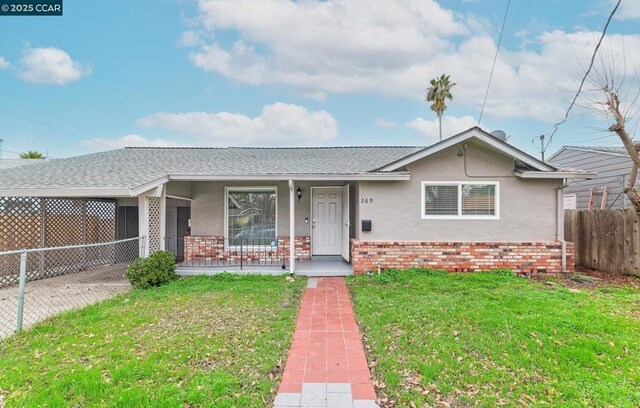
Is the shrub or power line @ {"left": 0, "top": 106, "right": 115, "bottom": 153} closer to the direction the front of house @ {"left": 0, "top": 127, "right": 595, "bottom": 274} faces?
the shrub

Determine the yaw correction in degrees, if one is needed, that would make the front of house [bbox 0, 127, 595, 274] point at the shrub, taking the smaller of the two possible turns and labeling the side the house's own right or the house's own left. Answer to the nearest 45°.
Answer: approximately 90° to the house's own right

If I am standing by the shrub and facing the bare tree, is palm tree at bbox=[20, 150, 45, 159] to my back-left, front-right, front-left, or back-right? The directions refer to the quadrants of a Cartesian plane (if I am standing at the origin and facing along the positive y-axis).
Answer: back-left

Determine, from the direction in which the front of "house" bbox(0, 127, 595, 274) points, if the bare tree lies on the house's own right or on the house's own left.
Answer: on the house's own left

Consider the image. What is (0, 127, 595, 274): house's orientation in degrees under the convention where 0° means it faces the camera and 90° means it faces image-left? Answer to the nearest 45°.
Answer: approximately 0°

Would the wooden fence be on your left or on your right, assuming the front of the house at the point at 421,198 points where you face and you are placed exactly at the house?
on your left

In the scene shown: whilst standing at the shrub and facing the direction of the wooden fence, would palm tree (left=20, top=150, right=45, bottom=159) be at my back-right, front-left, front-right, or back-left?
back-left

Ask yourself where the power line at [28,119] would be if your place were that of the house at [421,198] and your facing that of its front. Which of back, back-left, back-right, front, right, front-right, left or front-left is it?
back-right

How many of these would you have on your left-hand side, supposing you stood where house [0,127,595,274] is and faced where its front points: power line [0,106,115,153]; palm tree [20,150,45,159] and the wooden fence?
1

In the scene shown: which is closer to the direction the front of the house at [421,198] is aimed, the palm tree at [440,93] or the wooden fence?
the wooden fence
